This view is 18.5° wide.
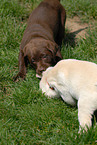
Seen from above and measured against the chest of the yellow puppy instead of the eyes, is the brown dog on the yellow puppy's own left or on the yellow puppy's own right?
on the yellow puppy's own right

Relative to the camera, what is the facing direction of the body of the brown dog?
toward the camera

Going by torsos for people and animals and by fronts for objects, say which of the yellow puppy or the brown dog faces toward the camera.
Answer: the brown dog

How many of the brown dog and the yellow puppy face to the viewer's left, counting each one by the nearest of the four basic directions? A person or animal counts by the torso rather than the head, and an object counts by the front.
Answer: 1

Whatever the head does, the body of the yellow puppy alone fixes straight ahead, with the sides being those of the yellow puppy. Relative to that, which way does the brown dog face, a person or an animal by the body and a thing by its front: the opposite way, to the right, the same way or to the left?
to the left

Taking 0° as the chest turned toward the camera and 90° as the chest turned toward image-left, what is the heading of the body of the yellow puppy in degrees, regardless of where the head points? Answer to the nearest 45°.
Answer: approximately 90°

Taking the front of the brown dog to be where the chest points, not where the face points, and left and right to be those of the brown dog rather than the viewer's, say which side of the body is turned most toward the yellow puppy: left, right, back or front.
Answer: front
